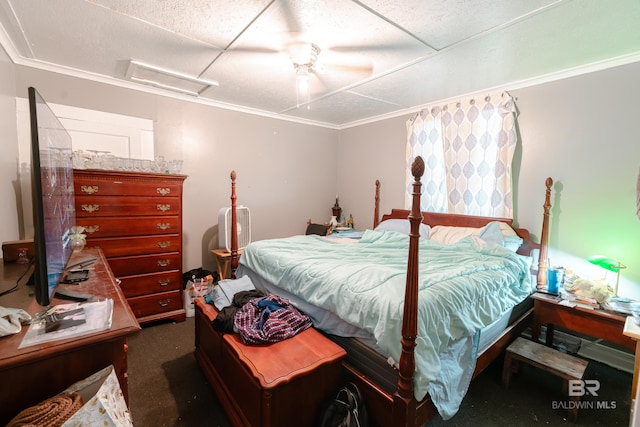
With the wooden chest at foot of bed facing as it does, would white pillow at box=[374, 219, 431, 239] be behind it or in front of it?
behind

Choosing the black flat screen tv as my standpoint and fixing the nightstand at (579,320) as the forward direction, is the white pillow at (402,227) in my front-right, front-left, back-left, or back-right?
front-left

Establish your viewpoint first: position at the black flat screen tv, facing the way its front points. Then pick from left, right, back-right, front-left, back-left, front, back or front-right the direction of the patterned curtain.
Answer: front

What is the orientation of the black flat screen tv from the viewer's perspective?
to the viewer's right

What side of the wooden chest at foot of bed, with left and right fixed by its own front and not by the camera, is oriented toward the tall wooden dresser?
right

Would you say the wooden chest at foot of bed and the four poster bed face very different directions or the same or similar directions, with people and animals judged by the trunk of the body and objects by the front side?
same or similar directions

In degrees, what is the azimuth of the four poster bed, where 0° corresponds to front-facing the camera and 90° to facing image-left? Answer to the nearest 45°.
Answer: approximately 45°

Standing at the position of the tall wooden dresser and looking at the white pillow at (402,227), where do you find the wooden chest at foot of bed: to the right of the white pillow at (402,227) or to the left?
right

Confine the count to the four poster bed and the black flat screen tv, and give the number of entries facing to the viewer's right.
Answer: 1

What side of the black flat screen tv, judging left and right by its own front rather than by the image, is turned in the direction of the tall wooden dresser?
left

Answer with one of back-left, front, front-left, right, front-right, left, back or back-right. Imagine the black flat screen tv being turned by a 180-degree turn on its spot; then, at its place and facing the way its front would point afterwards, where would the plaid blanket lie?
back

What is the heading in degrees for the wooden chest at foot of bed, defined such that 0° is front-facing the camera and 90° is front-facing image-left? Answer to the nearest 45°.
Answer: approximately 45°

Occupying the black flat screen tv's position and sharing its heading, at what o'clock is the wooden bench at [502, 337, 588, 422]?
The wooden bench is roughly at 1 o'clock from the black flat screen tv.

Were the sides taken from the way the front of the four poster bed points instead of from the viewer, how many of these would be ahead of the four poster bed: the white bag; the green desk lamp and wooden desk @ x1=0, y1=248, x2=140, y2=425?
2

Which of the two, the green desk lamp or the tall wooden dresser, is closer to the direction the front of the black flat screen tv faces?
the green desk lamp

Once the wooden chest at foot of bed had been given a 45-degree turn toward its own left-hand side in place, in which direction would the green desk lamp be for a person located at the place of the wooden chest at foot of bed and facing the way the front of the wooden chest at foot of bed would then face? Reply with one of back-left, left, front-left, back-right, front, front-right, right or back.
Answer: left

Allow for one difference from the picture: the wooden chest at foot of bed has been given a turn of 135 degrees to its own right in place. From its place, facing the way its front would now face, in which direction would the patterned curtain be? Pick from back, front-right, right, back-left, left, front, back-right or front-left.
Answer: front-right

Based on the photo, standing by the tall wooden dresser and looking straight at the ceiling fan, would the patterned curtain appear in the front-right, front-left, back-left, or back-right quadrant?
front-left

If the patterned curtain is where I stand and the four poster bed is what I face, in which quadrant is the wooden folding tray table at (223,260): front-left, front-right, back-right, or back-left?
front-right
